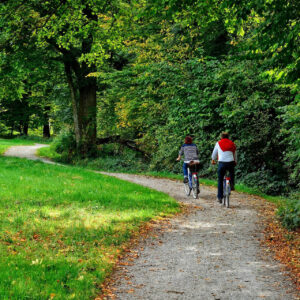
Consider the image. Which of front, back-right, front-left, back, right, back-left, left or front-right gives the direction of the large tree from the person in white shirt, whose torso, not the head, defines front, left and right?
front-left

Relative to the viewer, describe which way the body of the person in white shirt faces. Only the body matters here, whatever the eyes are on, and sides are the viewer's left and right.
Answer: facing away from the viewer

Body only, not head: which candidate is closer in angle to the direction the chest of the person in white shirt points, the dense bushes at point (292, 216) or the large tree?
the large tree

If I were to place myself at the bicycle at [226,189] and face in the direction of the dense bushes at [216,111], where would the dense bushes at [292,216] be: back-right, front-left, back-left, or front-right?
back-right

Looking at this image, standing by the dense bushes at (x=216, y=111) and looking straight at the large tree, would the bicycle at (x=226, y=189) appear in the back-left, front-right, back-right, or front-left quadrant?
back-left

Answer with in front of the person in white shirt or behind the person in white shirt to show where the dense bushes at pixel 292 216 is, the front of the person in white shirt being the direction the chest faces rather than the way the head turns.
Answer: behind

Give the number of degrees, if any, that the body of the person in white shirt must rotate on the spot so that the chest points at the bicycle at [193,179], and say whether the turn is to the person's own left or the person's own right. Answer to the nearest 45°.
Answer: approximately 45° to the person's own left

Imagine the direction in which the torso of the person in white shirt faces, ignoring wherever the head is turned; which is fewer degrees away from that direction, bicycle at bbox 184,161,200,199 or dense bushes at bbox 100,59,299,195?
the dense bushes

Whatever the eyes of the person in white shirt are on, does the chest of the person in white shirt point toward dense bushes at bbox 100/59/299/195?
yes
